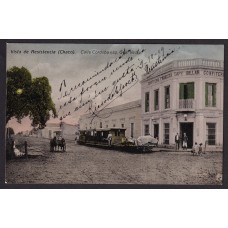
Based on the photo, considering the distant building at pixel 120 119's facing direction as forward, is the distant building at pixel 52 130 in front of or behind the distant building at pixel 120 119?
in front

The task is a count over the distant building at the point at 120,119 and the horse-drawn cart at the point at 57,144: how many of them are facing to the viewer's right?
0

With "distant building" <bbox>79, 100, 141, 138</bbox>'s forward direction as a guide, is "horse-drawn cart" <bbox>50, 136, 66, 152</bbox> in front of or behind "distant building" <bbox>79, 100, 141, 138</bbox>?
in front
